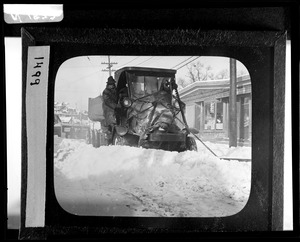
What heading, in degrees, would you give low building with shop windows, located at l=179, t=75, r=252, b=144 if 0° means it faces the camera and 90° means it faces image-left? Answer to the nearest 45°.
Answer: approximately 45°
